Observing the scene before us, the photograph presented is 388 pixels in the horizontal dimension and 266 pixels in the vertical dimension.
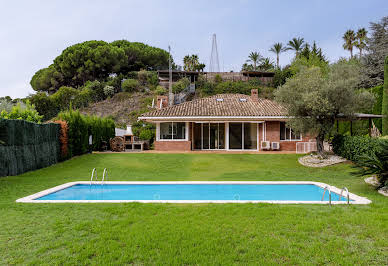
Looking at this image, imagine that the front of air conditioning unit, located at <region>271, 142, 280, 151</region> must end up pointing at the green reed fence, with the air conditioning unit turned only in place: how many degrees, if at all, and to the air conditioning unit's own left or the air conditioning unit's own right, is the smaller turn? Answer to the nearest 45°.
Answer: approximately 45° to the air conditioning unit's own right

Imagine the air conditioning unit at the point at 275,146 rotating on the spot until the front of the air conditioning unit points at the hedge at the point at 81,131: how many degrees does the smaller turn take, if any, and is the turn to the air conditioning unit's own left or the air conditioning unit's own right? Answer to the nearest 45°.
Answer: approximately 45° to the air conditioning unit's own right

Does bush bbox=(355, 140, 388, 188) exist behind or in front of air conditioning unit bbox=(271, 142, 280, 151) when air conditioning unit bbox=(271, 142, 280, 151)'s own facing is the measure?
in front

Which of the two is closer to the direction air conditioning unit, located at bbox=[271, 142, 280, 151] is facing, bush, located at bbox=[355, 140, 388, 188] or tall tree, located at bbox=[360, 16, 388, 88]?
the bush

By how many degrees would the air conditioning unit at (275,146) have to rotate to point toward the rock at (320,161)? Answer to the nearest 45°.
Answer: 0° — it already faces it

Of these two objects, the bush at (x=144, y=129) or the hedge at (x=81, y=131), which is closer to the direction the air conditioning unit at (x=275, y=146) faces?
the hedge

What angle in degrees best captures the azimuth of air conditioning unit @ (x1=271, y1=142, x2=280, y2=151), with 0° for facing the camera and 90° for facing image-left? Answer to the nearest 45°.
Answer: approximately 0°

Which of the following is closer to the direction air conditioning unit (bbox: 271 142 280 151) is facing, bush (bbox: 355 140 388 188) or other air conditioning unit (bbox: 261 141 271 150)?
the bush

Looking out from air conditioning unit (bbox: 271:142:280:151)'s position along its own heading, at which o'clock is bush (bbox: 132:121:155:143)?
The bush is roughly at 4 o'clock from the air conditioning unit.

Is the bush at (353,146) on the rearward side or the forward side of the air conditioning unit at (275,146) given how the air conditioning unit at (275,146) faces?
on the forward side

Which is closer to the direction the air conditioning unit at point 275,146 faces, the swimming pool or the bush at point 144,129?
the swimming pool

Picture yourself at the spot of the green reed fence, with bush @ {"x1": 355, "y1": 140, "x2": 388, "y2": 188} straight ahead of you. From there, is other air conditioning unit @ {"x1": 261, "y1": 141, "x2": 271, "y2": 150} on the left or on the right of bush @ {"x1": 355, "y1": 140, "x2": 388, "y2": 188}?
left

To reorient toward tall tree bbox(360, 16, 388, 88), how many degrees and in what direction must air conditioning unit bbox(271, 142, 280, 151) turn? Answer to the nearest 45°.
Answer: approximately 135° to its left

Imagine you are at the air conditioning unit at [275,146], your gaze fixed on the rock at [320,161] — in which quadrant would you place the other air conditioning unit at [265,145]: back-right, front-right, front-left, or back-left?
back-right
